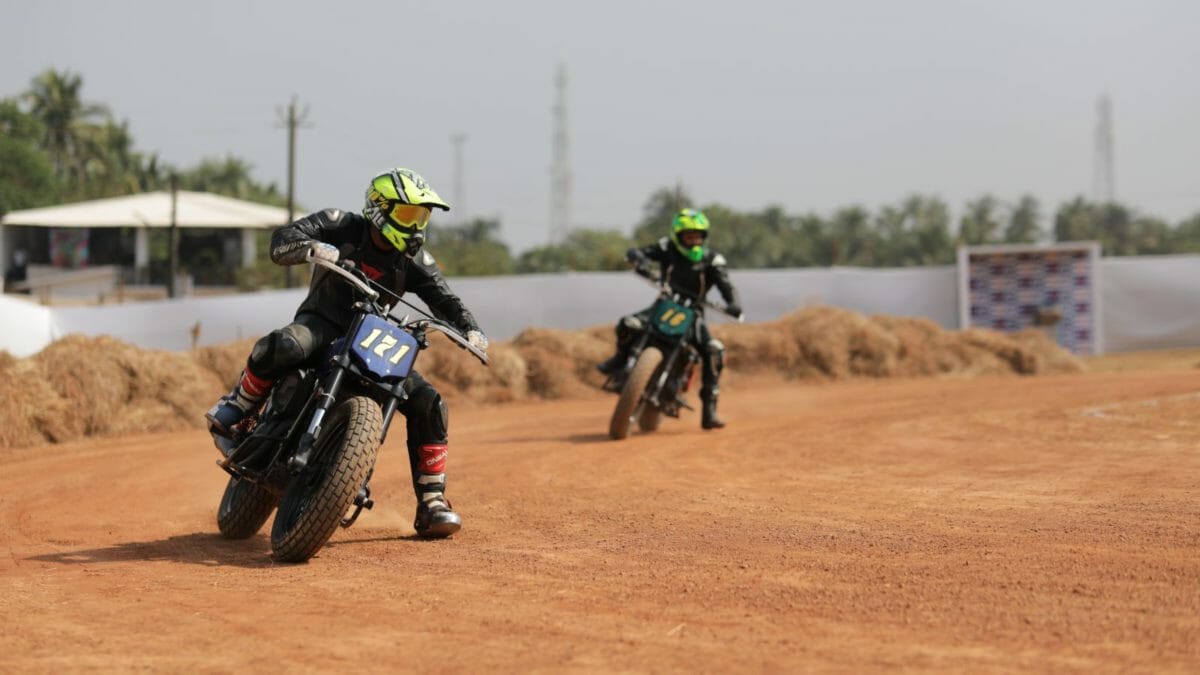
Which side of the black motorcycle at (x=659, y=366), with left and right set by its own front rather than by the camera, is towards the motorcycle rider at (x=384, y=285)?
front

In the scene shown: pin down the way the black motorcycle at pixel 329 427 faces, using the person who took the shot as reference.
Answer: facing the viewer and to the right of the viewer

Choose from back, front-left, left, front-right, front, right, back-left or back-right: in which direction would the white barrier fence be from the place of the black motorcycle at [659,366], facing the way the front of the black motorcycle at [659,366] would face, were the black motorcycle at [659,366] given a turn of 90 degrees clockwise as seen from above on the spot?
right

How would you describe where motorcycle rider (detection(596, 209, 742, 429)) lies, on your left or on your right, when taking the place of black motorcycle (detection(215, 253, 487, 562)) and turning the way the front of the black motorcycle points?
on your left

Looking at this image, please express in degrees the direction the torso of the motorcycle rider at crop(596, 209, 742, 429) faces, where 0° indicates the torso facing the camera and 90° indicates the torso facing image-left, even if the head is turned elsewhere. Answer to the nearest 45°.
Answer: approximately 0°

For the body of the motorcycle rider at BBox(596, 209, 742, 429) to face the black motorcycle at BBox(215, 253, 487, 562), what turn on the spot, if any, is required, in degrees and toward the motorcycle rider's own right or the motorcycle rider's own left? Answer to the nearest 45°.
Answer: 0° — they already face it

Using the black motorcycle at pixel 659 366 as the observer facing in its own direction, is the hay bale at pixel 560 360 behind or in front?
behind
